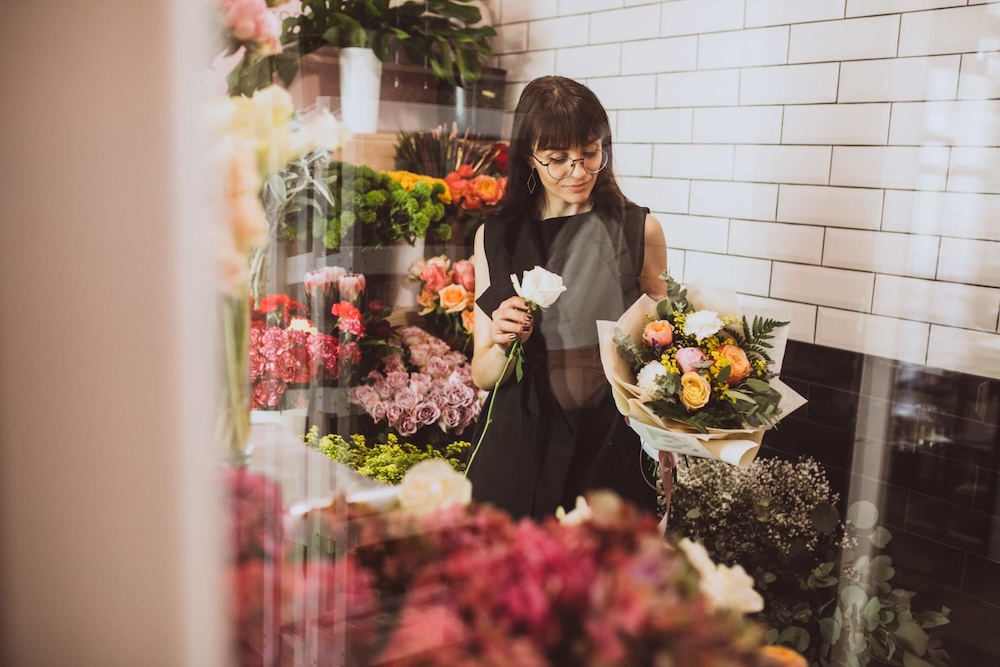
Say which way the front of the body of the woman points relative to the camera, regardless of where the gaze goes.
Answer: toward the camera
